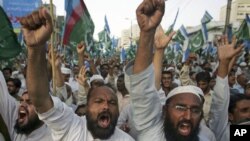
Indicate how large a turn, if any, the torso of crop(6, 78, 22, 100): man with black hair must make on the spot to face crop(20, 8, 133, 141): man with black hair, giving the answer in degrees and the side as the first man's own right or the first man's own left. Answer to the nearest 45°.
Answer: approximately 45° to the first man's own left

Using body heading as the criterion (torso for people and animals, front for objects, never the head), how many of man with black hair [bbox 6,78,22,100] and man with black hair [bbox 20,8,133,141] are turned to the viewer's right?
0

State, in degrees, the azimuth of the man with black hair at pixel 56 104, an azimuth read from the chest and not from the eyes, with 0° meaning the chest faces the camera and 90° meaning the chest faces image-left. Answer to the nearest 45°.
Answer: approximately 0°

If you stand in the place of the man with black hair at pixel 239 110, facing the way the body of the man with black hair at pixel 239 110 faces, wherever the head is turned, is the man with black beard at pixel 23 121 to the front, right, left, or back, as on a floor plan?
right

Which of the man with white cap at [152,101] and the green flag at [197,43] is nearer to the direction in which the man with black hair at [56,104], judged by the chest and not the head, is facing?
the man with white cap

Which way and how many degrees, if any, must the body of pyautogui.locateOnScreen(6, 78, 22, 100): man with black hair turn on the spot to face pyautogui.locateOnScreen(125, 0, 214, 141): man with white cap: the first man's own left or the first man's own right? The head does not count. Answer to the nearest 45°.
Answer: approximately 45° to the first man's own left
